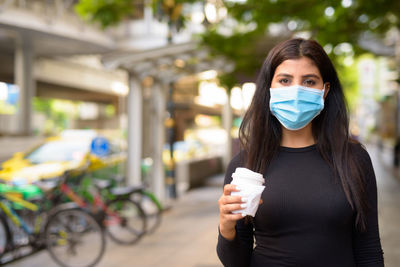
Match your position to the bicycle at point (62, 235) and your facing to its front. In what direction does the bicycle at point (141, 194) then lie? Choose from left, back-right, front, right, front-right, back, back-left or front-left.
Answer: back-right

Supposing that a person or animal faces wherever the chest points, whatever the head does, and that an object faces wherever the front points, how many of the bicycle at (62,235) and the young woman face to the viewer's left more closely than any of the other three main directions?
1

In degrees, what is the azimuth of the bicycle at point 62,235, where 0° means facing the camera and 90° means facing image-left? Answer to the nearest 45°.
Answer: approximately 90°

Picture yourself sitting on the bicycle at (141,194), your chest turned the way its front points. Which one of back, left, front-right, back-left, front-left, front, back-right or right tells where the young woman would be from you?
back-left

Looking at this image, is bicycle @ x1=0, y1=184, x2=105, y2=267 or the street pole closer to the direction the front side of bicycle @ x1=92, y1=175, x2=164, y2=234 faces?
the street pole

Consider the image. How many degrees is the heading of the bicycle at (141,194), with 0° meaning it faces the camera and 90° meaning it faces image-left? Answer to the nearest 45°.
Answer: approximately 135°
